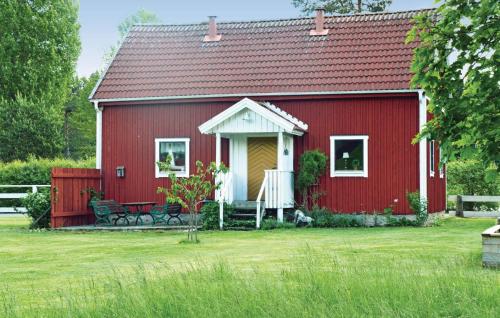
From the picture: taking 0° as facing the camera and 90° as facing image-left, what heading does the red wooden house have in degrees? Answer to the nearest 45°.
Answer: approximately 0°

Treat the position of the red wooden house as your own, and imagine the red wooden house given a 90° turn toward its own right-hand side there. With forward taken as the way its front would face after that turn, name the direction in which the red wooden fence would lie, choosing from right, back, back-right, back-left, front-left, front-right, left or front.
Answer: front

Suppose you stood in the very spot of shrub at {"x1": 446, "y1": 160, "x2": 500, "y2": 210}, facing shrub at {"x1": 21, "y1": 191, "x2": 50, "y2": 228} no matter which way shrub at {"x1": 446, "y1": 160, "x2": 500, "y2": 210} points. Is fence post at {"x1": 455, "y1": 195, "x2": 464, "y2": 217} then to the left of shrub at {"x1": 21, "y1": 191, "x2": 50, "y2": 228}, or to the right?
left

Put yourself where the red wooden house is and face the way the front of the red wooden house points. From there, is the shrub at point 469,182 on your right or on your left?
on your left

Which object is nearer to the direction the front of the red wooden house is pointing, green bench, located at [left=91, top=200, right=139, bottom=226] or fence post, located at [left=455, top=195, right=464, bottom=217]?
the green bench

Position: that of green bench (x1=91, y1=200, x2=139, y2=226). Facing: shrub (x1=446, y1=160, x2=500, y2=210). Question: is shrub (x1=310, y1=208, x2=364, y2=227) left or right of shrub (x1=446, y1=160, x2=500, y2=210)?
right

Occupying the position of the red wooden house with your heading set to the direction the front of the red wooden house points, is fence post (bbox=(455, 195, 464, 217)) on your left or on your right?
on your left
